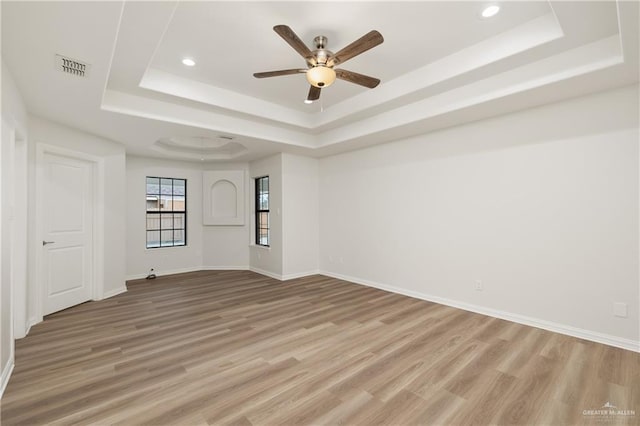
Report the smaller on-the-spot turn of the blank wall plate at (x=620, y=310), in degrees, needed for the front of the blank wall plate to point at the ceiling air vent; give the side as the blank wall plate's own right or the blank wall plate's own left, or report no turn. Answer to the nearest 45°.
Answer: approximately 45° to the blank wall plate's own right

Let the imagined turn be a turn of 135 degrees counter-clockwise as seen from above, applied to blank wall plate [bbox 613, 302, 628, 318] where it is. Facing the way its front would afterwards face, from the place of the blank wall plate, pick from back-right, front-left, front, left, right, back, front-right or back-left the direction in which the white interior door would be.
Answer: back

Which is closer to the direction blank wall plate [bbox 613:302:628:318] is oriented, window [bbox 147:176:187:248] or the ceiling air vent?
the ceiling air vent

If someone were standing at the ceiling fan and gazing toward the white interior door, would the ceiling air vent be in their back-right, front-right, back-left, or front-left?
front-left

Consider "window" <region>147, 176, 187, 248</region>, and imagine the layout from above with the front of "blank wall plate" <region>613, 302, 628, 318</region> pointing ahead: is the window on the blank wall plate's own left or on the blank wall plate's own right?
on the blank wall plate's own right

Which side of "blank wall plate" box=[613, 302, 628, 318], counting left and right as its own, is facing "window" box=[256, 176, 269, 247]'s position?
right

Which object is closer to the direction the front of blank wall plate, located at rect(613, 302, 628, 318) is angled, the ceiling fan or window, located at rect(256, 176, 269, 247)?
the ceiling fan

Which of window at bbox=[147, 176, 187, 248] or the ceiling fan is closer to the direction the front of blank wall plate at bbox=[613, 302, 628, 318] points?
the ceiling fan
